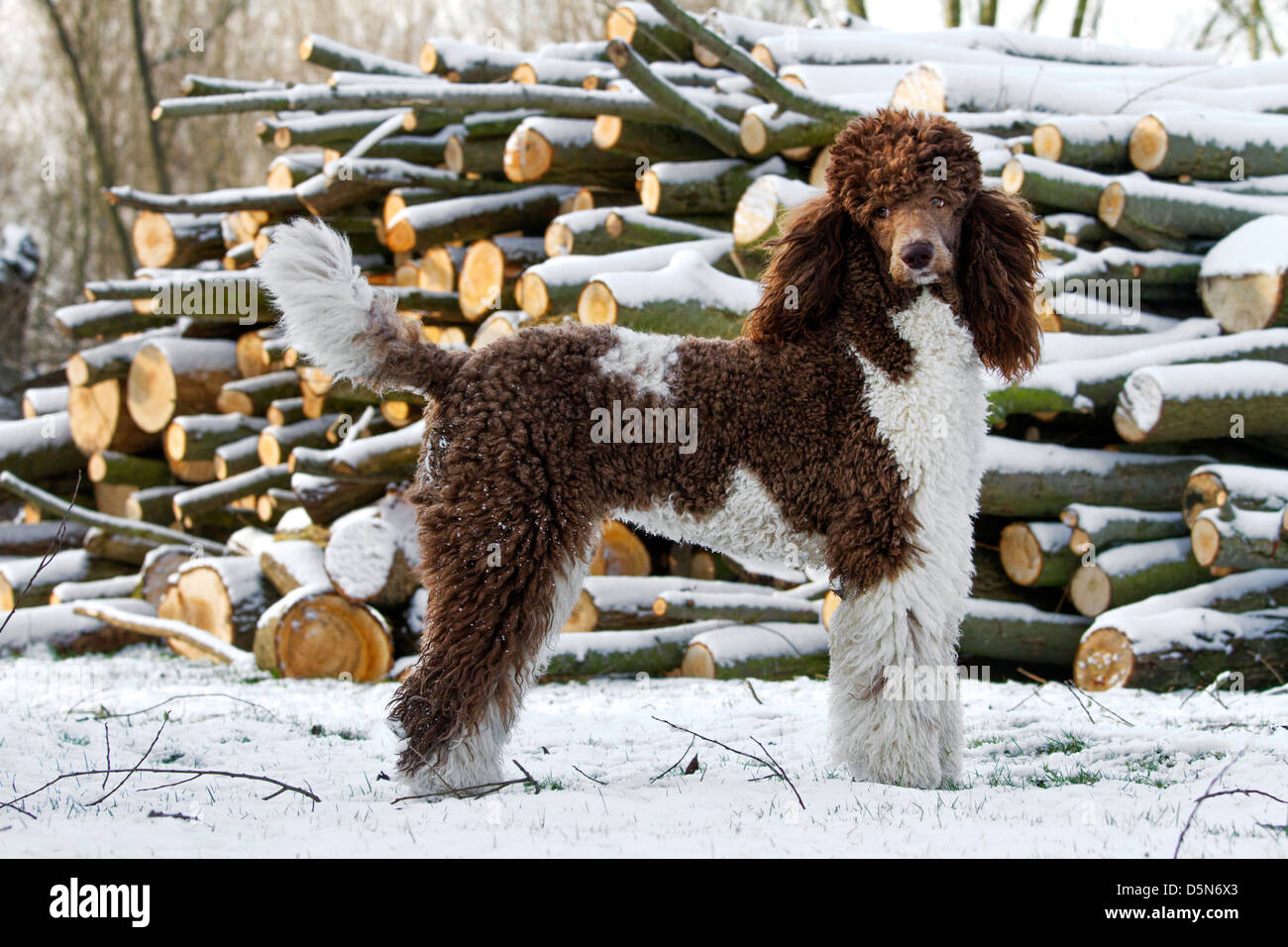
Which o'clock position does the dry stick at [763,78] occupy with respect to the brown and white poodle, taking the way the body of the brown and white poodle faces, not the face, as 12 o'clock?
The dry stick is roughly at 9 o'clock from the brown and white poodle.

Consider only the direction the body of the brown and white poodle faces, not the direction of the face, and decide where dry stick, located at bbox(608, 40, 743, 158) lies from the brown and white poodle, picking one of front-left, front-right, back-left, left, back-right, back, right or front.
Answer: left

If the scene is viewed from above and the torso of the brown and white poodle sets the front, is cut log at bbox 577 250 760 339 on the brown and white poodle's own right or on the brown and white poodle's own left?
on the brown and white poodle's own left

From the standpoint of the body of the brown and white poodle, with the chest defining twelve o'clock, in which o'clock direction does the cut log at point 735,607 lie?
The cut log is roughly at 9 o'clock from the brown and white poodle.

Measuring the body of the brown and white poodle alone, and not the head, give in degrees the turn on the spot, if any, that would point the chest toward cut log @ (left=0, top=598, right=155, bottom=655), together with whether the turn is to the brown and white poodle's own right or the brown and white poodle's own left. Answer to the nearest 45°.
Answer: approximately 135° to the brown and white poodle's own left

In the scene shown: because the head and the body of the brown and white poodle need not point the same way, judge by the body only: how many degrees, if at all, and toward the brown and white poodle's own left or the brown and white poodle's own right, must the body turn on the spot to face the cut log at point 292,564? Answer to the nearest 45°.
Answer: approximately 135° to the brown and white poodle's own left

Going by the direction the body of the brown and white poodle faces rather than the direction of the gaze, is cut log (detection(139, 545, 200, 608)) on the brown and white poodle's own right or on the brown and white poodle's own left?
on the brown and white poodle's own left

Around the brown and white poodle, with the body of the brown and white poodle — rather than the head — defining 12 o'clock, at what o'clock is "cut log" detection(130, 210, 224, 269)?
The cut log is roughly at 8 o'clock from the brown and white poodle.

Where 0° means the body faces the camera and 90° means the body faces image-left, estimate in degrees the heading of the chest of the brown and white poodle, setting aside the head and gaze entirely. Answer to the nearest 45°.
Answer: approximately 270°
